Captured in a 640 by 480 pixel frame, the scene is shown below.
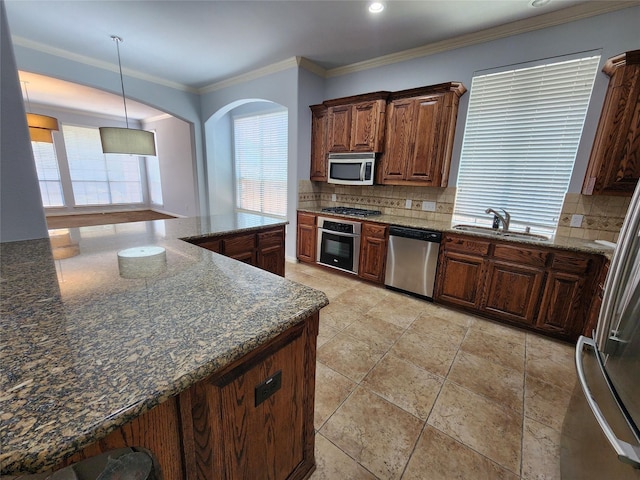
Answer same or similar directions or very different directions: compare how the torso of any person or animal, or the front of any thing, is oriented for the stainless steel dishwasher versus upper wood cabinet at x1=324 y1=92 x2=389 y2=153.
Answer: same or similar directions

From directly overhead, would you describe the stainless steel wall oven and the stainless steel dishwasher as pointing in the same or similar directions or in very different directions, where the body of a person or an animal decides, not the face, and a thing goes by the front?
same or similar directions

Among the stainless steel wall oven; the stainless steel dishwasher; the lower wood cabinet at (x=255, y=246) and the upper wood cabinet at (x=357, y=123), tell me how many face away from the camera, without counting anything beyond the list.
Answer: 0

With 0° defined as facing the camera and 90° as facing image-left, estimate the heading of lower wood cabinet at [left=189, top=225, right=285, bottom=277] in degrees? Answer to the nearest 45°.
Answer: approximately 315°

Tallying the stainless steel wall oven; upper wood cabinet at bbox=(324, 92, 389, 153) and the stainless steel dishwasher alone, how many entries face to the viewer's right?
0

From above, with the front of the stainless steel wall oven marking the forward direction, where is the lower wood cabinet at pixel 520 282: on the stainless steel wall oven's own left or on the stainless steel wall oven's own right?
on the stainless steel wall oven's own left

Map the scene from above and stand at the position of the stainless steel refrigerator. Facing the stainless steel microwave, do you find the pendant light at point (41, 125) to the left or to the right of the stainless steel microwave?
left

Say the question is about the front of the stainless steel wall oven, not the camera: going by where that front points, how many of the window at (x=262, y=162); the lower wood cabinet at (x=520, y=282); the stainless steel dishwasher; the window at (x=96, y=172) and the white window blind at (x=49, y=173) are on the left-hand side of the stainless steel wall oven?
2

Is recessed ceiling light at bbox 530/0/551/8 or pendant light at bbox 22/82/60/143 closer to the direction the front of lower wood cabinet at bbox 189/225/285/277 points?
the recessed ceiling light

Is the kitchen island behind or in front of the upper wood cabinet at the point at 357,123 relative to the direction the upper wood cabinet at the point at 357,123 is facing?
in front

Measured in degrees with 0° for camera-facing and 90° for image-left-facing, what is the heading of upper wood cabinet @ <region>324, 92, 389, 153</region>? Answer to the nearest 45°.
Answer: approximately 45°

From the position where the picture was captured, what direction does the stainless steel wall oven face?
facing the viewer and to the left of the viewer

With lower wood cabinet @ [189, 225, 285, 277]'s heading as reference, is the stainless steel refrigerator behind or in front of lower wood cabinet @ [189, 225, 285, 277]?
in front

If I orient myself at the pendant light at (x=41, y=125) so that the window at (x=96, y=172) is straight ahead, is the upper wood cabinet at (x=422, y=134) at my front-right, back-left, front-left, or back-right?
back-right

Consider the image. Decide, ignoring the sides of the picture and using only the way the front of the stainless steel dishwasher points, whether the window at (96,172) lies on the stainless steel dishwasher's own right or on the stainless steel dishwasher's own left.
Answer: on the stainless steel dishwasher's own right
